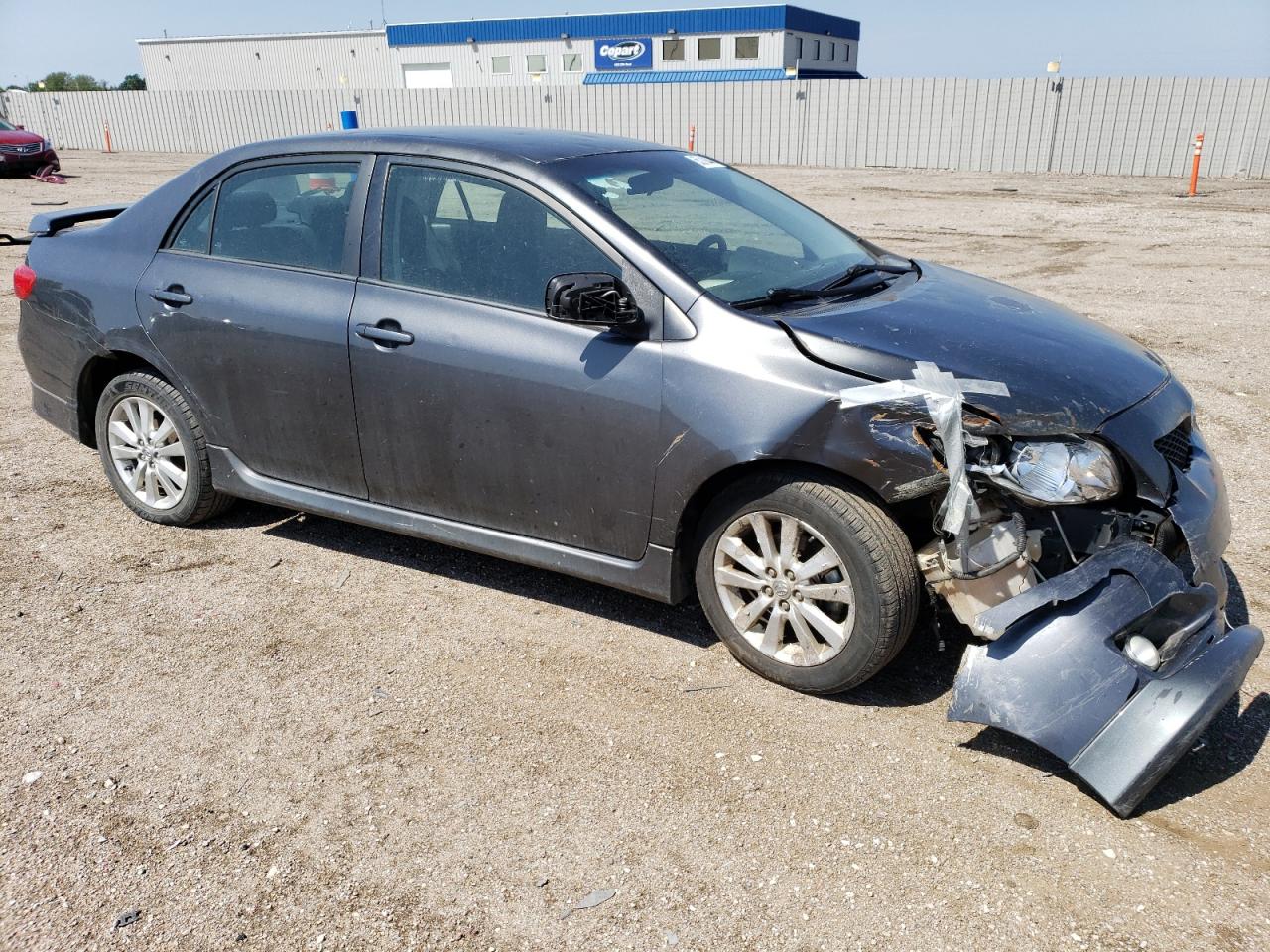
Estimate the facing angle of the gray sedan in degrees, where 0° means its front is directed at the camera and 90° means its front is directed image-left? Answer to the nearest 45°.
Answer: approximately 315°

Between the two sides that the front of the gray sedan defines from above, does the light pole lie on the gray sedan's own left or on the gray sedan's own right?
on the gray sedan's own left

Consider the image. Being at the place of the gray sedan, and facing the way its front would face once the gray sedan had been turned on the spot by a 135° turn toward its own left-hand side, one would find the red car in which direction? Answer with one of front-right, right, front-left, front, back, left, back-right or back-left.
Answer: front-left

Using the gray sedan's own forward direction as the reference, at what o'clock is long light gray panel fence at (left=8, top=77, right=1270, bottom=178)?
The long light gray panel fence is roughly at 8 o'clock from the gray sedan.
